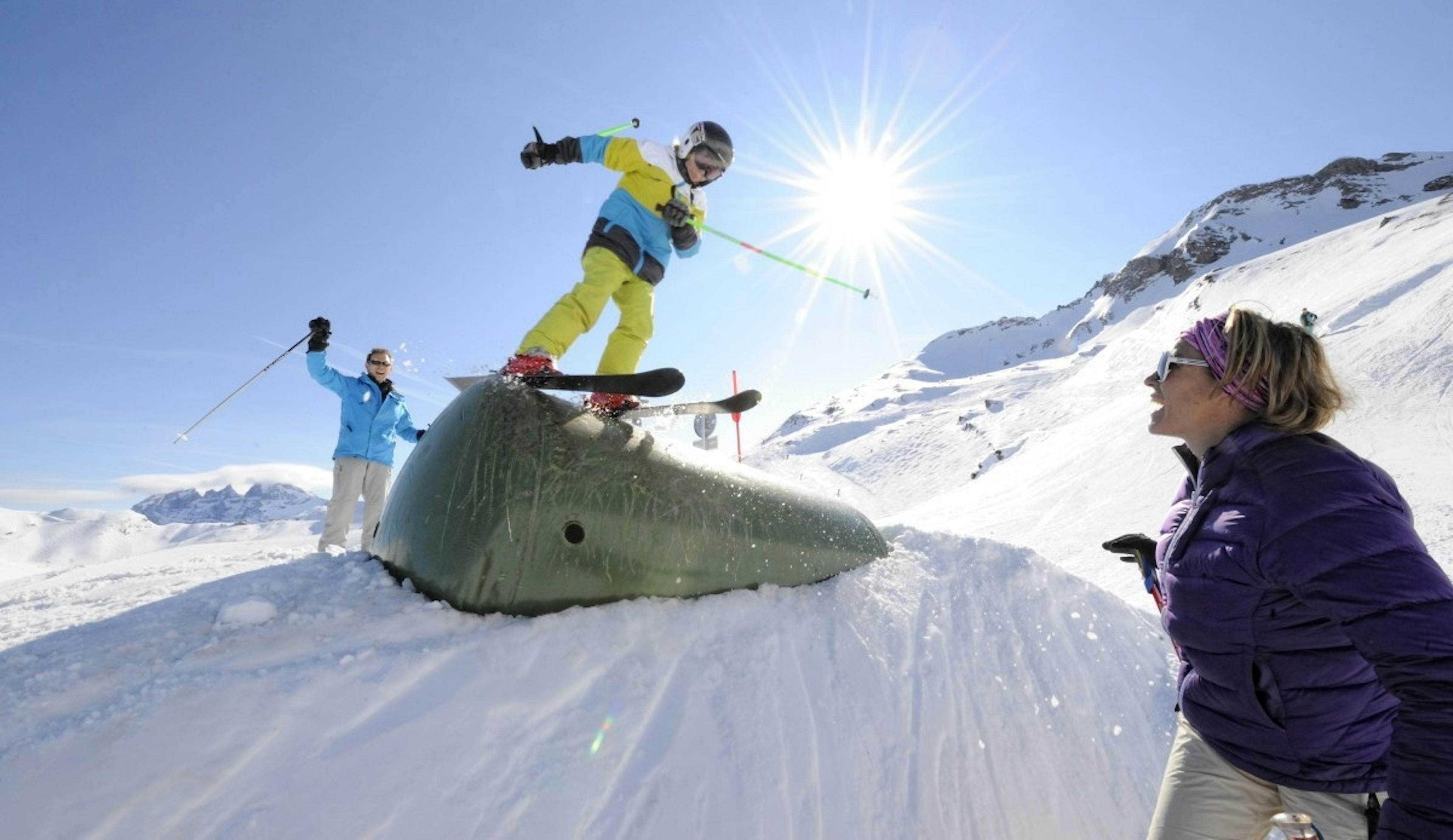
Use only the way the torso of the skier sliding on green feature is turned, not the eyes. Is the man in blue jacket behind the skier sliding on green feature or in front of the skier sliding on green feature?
behind

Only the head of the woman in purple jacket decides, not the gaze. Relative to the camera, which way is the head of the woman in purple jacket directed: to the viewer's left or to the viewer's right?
to the viewer's left

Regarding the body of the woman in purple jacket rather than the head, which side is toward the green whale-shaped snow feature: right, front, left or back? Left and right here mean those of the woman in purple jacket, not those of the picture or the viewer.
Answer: front

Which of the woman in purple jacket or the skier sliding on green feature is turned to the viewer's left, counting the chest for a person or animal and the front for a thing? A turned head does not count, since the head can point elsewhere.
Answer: the woman in purple jacket

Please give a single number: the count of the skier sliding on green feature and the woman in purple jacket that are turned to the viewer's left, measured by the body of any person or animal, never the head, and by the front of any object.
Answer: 1

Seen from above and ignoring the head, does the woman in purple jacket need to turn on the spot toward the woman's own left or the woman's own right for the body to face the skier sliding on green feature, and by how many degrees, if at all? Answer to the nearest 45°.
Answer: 0° — they already face them

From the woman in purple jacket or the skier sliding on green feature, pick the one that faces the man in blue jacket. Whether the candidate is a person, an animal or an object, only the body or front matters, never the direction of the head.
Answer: the woman in purple jacket

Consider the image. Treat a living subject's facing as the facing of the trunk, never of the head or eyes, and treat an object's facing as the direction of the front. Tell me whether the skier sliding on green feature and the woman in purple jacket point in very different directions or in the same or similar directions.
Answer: very different directions

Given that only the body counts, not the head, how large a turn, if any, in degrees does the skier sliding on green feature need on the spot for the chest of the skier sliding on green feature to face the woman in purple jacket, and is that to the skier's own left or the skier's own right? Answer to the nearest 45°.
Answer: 0° — they already face them

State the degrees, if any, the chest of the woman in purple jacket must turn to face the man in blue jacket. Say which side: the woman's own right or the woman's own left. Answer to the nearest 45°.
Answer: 0° — they already face them

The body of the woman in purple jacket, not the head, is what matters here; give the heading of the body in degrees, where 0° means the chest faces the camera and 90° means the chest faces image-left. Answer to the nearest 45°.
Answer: approximately 90°
